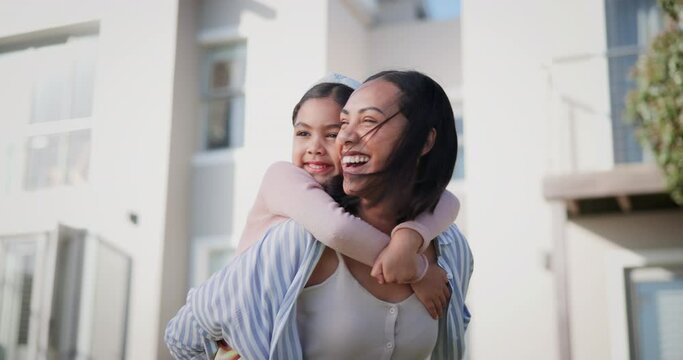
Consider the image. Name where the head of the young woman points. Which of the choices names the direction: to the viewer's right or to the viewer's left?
to the viewer's left

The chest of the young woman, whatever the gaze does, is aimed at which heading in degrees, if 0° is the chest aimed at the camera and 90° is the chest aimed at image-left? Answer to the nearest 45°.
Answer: approximately 315°

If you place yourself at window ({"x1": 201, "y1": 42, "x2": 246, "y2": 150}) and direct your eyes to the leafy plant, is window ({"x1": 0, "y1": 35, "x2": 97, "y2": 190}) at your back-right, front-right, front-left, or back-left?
back-right

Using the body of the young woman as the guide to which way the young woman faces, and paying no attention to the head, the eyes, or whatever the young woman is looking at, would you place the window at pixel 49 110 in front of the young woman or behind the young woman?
behind

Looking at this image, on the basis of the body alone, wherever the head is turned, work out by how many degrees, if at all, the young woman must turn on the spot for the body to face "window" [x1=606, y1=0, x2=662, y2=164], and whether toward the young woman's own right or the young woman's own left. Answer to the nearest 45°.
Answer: approximately 90° to the young woman's own left
